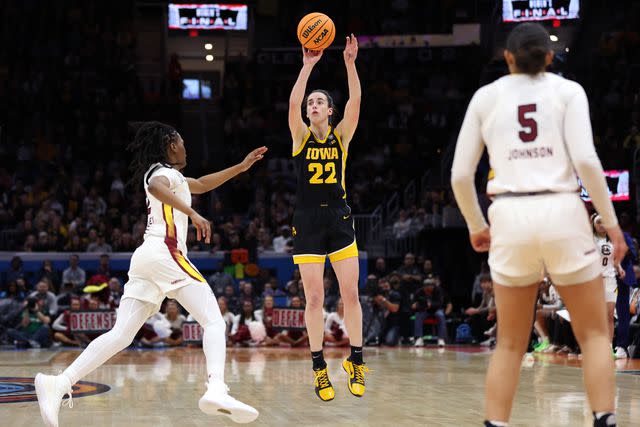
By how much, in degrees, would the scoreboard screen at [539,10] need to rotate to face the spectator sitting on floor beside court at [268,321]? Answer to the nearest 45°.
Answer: approximately 45° to its right

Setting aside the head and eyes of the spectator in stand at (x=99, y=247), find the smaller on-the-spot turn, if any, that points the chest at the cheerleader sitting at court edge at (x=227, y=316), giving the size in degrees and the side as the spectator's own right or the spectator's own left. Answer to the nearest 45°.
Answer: approximately 45° to the spectator's own left

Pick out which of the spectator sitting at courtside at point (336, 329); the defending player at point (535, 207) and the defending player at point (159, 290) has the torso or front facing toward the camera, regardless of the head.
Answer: the spectator sitting at courtside

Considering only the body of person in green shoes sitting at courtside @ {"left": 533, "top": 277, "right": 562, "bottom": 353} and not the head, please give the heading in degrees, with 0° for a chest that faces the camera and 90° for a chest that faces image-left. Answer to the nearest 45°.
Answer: approximately 45°

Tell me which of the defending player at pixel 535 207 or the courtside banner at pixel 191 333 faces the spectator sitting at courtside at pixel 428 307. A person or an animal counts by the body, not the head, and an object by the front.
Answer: the defending player

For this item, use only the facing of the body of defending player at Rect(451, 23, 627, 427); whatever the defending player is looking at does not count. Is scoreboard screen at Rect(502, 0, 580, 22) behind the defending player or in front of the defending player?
in front

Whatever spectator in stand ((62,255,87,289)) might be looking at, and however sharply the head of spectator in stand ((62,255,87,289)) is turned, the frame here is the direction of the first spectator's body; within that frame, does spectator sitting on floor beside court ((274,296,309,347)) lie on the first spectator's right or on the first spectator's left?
on the first spectator's left

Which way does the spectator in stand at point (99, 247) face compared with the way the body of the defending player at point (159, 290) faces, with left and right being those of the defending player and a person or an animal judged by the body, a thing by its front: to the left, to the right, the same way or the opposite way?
to the right

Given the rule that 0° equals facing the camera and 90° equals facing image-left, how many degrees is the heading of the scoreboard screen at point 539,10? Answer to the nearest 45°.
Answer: approximately 0°

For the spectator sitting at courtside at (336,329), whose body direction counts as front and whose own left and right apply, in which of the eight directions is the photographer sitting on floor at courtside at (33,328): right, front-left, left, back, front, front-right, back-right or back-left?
right

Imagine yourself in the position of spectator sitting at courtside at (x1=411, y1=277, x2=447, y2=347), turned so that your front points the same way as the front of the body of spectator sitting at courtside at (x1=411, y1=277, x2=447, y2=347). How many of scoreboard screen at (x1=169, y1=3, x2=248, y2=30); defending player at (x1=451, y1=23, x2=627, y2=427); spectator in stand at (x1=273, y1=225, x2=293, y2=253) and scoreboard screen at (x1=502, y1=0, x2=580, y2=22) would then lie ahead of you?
1

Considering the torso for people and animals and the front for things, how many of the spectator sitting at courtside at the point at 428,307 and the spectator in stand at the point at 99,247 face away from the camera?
0

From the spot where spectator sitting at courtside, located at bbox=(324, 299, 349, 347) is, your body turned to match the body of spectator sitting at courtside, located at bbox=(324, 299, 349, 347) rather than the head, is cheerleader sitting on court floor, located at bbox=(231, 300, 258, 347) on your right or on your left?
on your right

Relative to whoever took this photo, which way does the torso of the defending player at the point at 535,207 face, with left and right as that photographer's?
facing away from the viewer

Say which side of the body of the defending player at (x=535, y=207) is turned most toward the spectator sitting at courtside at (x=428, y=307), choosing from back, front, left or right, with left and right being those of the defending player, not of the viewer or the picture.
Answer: front

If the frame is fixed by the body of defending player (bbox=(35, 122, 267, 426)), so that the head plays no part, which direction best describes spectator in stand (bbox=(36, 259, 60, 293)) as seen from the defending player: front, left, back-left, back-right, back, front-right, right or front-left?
left
